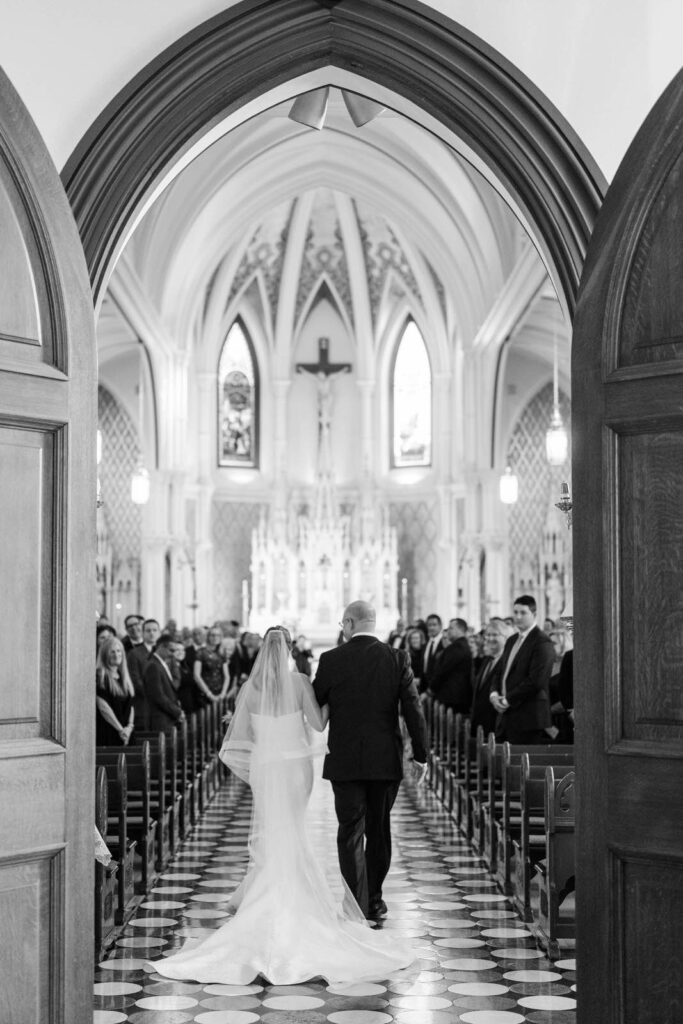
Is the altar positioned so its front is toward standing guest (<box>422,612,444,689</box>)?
yes

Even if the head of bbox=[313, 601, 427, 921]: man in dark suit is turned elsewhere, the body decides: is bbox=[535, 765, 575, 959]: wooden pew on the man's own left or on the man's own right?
on the man's own right

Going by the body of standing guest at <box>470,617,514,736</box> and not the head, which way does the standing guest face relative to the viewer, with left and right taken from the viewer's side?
facing the viewer and to the left of the viewer

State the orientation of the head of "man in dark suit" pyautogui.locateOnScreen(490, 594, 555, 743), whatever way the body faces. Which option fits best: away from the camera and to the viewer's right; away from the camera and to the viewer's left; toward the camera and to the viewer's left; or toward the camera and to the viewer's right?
toward the camera and to the viewer's left

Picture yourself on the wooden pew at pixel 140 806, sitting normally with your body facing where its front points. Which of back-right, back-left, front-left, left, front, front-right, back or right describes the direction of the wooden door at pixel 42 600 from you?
back

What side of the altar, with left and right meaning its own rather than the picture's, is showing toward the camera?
front

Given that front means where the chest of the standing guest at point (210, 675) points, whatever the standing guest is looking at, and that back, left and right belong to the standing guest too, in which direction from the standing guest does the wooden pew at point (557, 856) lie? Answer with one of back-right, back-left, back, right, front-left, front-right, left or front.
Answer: front-right

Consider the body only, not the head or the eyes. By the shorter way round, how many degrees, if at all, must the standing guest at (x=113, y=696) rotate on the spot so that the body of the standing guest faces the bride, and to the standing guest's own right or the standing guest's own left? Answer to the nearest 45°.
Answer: approximately 45° to the standing guest's own right

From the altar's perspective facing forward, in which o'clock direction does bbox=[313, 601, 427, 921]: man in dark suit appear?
The man in dark suit is roughly at 12 o'clock from the altar.

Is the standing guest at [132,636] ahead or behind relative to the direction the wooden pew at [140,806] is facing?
ahead

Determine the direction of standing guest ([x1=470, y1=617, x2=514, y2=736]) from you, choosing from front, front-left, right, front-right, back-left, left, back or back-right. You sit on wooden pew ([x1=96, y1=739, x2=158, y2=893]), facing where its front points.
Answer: front-right

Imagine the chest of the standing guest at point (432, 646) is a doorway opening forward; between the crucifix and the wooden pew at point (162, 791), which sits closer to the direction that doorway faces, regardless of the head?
the wooden pew

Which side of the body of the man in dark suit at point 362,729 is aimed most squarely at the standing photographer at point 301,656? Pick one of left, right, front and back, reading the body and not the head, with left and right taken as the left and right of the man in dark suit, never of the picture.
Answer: front

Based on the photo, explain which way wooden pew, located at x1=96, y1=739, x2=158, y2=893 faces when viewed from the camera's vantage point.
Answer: facing away from the viewer

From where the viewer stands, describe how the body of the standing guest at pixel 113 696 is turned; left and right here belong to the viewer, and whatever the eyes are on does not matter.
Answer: facing the viewer and to the right of the viewer

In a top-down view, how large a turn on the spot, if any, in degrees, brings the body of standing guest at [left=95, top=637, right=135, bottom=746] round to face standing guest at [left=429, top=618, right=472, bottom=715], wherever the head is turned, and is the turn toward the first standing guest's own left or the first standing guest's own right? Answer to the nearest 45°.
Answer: approximately 90° to the first standing guest's own left

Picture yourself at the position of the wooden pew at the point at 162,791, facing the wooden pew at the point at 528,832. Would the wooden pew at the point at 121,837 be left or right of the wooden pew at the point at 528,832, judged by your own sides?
right

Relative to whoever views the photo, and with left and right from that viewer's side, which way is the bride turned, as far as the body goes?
facing away from the viewer

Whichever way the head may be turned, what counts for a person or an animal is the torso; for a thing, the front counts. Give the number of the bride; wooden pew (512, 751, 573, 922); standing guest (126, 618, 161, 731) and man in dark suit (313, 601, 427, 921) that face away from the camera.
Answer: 3

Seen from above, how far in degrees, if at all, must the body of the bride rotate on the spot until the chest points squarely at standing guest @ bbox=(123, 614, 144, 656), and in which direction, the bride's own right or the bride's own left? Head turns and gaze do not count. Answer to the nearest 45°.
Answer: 0° — they already face them

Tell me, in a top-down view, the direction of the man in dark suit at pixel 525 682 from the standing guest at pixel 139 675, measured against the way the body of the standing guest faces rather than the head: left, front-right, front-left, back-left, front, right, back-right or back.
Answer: front

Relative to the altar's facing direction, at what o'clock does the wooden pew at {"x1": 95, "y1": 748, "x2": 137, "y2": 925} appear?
The wooden pew is roughly at 12 o'clock from the altar.
